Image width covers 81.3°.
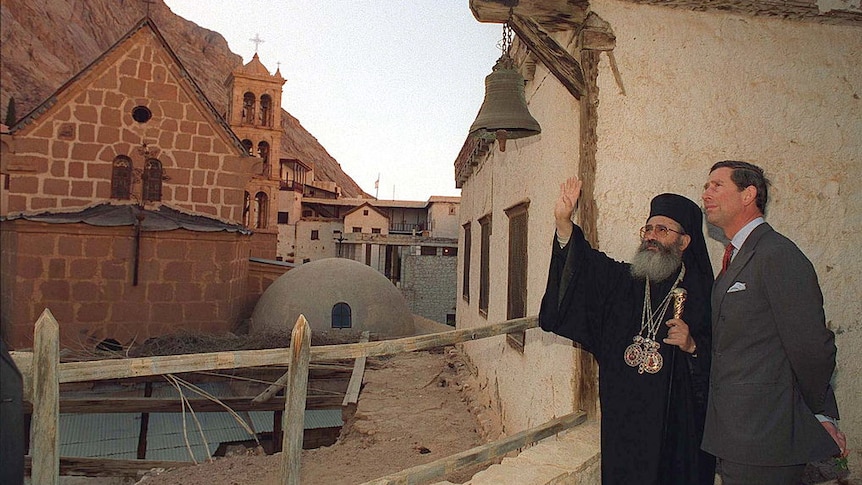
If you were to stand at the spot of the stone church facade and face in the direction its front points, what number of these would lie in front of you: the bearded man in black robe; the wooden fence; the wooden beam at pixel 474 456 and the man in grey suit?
4

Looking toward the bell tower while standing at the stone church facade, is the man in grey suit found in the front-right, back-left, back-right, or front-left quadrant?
back-right

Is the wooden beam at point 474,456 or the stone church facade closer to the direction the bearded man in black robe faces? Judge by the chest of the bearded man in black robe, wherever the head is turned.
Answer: the wooden beam

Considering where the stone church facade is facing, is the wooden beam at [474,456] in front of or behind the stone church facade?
in front

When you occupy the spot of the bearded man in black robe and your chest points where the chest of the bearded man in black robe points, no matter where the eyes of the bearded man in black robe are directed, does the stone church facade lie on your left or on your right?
on your right

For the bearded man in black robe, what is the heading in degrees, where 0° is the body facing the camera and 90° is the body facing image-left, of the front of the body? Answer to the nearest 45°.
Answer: approximately 45°

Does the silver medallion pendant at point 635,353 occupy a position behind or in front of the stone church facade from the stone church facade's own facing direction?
in front

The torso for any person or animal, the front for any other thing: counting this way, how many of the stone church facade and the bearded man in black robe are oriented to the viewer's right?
0

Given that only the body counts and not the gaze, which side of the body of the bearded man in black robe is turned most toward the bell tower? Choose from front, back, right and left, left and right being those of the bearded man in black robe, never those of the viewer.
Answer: right

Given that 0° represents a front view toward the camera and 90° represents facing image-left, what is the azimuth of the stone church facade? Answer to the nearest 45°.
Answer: approximately 0°

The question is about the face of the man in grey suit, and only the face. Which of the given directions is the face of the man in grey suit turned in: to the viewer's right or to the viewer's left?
to the viewer's left

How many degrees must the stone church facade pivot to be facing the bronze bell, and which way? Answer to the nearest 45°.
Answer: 0° — it already faces it

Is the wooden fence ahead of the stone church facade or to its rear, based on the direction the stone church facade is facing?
ahead
